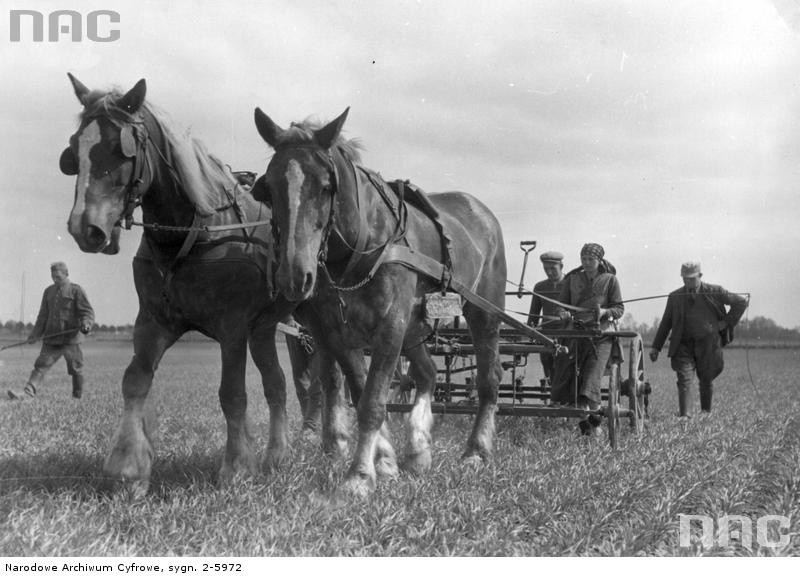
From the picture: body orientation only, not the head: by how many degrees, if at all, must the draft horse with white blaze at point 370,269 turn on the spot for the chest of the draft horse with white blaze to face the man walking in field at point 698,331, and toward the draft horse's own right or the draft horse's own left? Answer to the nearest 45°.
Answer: approximately 180°

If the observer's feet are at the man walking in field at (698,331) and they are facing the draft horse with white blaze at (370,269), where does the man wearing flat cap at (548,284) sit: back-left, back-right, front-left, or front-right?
front-right

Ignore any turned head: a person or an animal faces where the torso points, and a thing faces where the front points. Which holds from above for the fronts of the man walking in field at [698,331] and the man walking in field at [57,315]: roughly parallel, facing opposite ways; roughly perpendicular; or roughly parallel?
roughly parallel

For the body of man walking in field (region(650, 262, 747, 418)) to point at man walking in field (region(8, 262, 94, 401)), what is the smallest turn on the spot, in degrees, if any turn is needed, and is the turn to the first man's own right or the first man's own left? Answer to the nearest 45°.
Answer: approximately 90° to the first man's own right

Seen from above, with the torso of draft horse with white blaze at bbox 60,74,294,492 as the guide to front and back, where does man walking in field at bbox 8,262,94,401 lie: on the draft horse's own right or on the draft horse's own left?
on the draft horse's own right

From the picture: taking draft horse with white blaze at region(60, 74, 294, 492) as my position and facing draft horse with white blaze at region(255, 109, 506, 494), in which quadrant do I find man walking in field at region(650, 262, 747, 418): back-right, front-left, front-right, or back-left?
front-left

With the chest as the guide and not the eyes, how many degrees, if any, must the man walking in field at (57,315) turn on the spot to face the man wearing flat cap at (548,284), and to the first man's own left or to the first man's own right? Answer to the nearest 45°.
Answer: approximately 90° to the first man's own left

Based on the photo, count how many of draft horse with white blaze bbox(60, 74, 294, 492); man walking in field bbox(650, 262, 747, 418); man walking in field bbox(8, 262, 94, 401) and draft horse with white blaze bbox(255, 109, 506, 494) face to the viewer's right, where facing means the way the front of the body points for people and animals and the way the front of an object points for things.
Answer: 0

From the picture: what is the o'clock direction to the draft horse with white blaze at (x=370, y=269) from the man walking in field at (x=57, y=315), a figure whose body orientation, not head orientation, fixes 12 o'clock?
The draft horse with white blaze is roughly at 10 o'clock from the man walking in field.

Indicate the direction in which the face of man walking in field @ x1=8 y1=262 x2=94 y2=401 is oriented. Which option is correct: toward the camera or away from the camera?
toward the camera

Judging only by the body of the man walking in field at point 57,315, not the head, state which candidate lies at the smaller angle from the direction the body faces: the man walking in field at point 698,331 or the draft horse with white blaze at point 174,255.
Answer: the draft horse with white blaze

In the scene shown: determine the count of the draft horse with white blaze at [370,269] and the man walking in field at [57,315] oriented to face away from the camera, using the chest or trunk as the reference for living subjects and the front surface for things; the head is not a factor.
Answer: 0

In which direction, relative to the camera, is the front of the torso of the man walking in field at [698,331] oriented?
toward the camera
